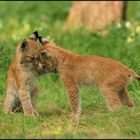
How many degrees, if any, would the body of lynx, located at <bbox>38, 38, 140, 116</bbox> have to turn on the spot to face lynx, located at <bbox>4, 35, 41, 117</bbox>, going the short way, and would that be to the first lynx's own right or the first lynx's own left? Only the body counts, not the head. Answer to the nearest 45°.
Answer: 0° — it already faces it

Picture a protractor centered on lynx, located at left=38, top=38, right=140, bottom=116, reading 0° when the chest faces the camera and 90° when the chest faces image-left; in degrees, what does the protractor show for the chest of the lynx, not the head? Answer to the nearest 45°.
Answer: approximately 90°

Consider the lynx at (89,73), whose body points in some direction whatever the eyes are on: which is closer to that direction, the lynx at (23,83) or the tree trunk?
the lynx

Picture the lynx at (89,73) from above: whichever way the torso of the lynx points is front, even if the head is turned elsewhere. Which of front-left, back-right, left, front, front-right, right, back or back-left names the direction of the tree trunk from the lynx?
right
